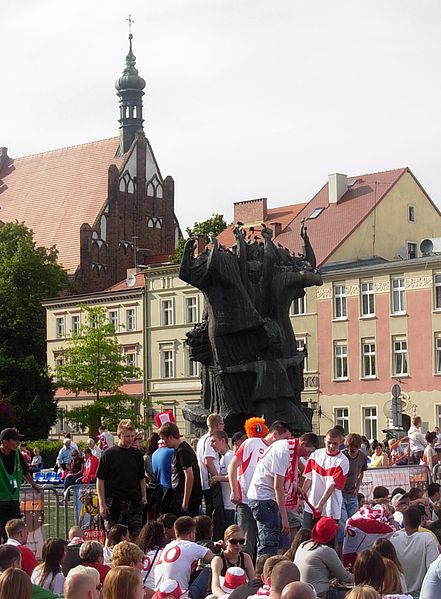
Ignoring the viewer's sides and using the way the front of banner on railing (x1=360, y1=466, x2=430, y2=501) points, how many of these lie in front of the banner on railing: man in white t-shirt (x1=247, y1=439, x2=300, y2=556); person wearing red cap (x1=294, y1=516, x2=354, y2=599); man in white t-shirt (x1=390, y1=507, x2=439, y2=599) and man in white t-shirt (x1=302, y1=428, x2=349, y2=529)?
4

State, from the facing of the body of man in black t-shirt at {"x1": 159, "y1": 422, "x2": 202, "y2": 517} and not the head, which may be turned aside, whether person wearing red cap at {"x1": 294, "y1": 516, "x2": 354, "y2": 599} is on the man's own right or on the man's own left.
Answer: on the man's own left

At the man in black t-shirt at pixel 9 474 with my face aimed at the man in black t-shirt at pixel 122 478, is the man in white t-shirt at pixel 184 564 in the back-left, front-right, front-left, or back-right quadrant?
front-right

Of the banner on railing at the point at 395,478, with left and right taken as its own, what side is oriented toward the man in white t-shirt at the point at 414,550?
front

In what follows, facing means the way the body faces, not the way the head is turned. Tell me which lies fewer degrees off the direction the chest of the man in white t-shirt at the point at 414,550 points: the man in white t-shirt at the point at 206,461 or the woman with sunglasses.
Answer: the man in white t-shirt

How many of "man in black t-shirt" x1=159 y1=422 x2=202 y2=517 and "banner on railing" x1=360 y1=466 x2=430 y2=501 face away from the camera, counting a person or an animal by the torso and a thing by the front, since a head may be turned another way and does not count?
0

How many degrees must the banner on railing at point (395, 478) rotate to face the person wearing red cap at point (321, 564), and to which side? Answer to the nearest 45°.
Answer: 0° — it already faces them

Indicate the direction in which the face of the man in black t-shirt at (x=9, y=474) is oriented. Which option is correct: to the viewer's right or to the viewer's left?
to the viewer's right
